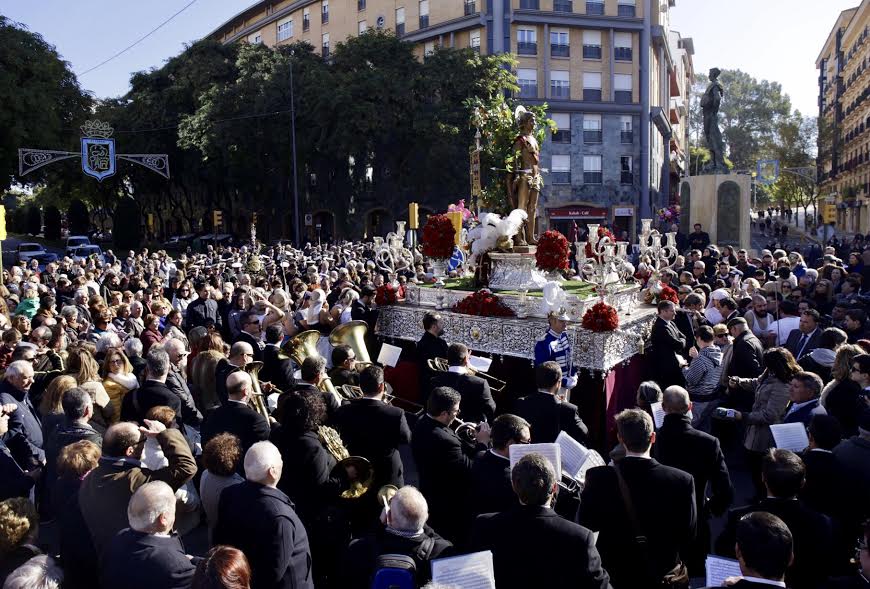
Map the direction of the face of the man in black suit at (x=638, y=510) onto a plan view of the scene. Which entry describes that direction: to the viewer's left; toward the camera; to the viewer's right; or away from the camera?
away from the camera

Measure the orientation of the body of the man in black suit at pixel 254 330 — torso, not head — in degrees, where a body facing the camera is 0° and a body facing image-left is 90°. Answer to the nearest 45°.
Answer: approximately 270°

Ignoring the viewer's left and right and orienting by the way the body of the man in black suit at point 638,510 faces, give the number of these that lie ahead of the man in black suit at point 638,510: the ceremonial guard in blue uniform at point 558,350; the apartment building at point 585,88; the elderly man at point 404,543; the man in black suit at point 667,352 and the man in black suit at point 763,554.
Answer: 3

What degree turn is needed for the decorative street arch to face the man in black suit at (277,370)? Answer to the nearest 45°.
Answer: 0° — it already faces them

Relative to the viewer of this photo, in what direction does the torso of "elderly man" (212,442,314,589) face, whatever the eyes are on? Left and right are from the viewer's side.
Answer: facing away from the viewer and to the right of the viewer

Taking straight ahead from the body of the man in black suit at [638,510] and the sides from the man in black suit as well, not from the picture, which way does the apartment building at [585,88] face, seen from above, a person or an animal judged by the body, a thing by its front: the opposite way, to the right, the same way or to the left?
the opposite way

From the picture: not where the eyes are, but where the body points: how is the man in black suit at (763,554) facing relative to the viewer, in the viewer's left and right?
facing away from the viewer

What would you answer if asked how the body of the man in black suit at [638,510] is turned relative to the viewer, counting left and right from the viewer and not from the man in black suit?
facing away from the viewer

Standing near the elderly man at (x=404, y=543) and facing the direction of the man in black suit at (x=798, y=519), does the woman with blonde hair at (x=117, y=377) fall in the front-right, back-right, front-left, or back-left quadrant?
back-left

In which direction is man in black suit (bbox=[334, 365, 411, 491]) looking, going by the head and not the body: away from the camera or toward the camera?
away from the camera

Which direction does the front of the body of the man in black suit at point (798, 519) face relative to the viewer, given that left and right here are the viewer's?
facing away from the viewer
